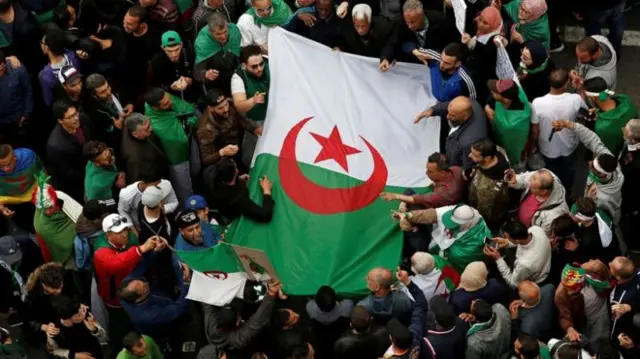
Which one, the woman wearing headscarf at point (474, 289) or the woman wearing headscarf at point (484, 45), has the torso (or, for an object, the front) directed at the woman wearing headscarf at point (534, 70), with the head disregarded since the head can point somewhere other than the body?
the woman wearing headscarf at point (474, 289)

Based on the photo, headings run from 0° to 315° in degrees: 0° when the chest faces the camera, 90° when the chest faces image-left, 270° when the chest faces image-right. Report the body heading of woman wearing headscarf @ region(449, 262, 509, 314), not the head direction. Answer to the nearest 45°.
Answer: approximately 180°

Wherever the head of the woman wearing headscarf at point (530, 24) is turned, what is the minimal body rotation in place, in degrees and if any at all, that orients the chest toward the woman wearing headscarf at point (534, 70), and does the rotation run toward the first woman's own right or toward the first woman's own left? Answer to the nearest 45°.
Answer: approximately 45° to the first woman's own left

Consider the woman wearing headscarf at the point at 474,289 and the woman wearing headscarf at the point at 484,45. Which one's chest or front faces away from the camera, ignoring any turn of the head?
the woman wearing headscarf at the point at 474,289

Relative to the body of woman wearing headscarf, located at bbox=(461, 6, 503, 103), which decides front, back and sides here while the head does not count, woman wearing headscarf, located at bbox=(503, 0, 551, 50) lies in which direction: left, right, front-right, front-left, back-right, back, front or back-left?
back

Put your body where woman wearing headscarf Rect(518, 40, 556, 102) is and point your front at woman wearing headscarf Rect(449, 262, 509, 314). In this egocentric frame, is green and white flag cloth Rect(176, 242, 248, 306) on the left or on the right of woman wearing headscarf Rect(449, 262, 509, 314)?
right
